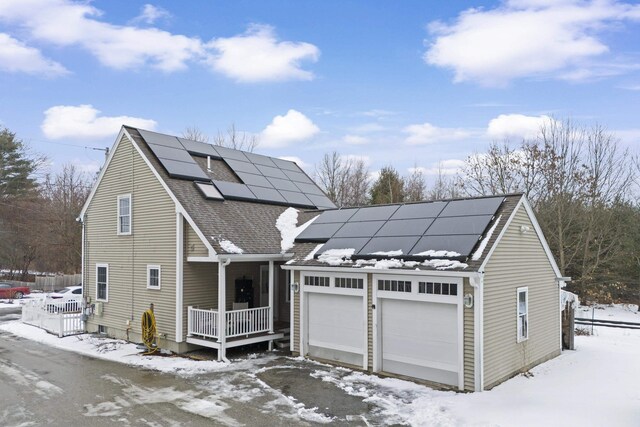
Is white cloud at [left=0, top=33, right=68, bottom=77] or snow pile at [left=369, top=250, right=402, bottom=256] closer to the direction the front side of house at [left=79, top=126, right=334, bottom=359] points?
the snow pile

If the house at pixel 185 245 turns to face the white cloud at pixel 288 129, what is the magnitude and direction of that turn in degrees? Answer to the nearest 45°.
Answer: approximately 135° to its left

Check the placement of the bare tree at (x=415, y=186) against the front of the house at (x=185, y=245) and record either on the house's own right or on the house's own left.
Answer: on the house's own left

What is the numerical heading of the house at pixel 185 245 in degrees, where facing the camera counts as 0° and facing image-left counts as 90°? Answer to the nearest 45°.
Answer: approximately 315°
